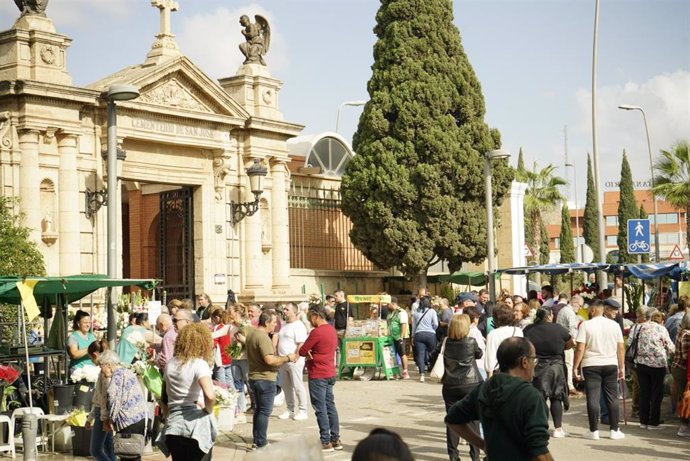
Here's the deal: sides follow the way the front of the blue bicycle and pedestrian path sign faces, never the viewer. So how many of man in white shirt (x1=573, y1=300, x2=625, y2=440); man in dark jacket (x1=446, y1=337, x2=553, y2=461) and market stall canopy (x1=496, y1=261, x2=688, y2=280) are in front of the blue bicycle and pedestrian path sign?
3

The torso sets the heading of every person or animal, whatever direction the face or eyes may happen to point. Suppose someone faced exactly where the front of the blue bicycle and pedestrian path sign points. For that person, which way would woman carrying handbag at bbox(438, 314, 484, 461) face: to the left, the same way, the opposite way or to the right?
the opposite way

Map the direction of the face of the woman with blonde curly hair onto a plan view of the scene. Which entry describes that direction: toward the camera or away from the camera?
away from the camera

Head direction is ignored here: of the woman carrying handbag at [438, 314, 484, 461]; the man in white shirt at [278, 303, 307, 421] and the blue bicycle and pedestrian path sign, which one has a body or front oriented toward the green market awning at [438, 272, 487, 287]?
the woman carrying handbag

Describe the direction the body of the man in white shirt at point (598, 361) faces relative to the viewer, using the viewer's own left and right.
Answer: facing away from the viewer

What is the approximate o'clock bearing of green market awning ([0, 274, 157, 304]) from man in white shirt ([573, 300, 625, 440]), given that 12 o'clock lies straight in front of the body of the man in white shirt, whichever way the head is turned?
The green market awning is roughly at 9 o'clock from the man in white shirt.

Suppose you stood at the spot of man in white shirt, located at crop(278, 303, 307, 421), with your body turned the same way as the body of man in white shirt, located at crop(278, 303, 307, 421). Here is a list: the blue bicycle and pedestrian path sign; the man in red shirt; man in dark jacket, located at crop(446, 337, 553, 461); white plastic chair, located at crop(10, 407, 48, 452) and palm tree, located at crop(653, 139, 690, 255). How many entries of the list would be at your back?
2

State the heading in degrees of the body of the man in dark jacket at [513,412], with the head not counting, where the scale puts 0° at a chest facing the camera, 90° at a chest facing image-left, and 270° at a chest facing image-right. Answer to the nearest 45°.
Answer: approximately 225°

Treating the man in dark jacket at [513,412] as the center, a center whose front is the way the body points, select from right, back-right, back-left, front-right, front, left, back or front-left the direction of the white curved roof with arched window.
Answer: front-left

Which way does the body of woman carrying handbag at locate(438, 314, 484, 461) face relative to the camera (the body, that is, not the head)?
away from the camera

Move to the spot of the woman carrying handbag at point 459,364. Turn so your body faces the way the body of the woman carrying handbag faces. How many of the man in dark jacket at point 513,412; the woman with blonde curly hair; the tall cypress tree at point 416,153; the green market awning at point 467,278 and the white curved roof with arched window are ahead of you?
3
